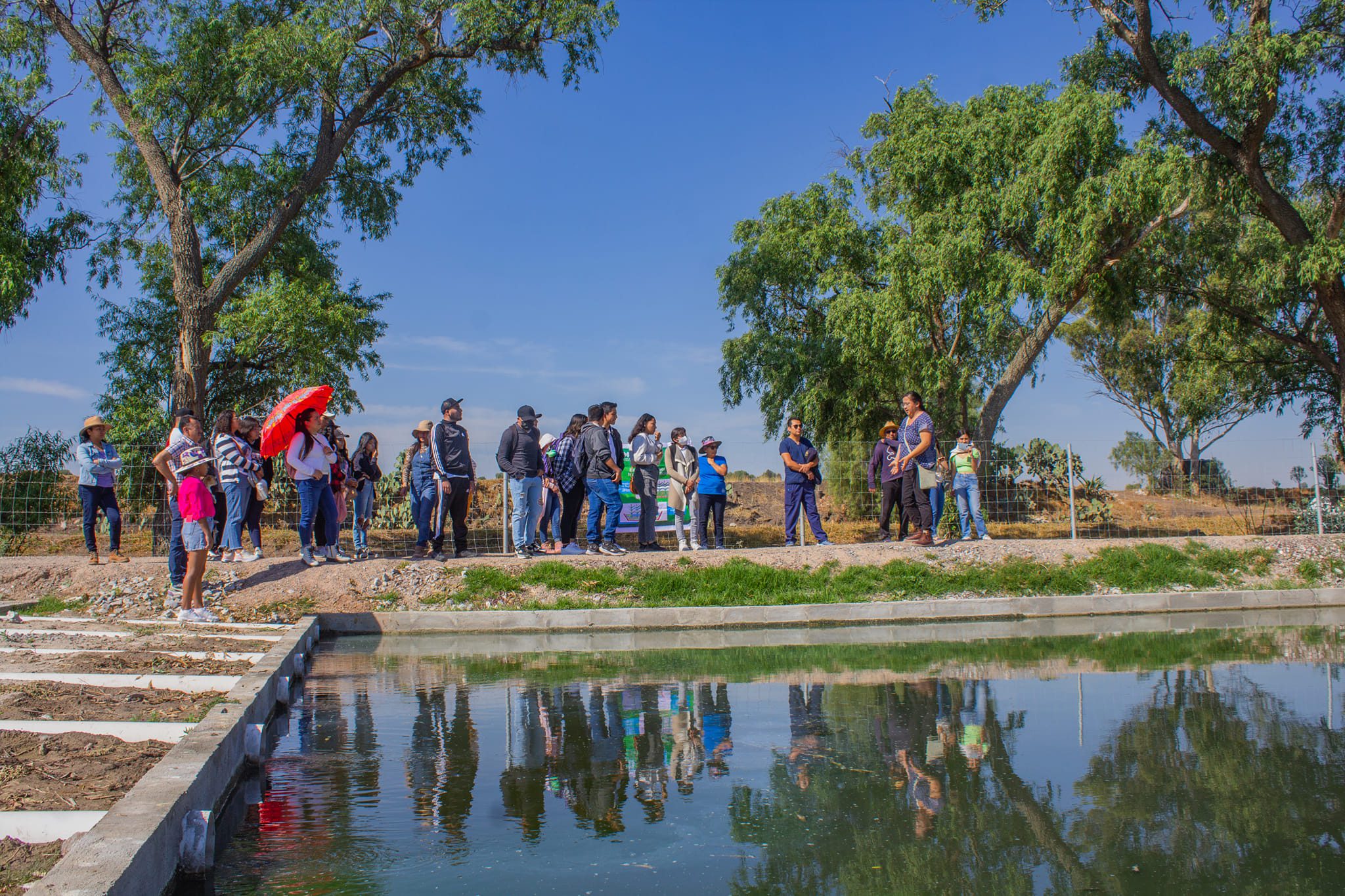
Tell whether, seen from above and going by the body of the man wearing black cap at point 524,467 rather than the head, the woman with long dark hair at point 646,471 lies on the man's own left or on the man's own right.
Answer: on the man's own left

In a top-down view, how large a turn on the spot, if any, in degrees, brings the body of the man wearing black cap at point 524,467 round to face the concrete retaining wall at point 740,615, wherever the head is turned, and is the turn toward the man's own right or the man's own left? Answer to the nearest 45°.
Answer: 0° — they already face it

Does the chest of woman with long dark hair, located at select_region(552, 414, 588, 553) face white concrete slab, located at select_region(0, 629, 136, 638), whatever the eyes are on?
no

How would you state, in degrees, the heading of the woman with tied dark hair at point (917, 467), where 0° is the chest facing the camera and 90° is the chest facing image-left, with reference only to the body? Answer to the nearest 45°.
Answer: approximately 45°

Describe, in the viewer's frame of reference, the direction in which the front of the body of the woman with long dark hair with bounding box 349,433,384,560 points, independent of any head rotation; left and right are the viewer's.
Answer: facing the viewer and to the right of the viewer

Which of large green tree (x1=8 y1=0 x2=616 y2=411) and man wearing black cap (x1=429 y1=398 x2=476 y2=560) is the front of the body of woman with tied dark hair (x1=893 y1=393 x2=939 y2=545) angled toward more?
the man wearing black cap

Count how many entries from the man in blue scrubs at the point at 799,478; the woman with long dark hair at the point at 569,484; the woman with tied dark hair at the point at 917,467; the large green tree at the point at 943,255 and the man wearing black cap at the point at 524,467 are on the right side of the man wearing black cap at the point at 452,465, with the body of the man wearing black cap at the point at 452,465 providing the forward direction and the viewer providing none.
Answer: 0

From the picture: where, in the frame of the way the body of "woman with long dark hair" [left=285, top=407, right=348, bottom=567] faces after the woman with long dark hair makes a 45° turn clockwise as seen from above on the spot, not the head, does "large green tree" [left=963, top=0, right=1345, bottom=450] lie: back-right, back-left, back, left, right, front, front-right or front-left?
left

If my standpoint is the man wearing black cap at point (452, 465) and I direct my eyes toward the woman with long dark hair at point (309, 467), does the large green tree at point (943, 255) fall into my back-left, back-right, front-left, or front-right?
back-right

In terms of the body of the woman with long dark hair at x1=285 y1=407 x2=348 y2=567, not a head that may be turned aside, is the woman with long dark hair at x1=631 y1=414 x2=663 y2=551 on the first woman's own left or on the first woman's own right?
on the first woman's own left

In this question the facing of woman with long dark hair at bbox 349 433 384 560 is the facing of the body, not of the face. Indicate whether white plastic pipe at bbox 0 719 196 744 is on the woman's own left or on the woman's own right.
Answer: on the woman's own right

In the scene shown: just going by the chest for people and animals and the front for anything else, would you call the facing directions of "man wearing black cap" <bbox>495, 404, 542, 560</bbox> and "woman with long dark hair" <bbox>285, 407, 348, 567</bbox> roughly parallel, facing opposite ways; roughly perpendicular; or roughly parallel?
roughly parallel

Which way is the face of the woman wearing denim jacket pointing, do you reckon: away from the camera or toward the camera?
toward the camera

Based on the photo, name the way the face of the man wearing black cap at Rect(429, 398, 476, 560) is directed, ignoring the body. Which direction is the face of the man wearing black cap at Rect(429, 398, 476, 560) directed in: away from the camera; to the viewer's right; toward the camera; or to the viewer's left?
to the viewer's right

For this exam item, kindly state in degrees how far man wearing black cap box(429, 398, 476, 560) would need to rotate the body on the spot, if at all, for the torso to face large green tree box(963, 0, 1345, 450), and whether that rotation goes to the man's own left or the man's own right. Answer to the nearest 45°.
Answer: approximately 45° to the man's own left

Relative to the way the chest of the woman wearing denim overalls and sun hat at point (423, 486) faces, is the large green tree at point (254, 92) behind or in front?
behind

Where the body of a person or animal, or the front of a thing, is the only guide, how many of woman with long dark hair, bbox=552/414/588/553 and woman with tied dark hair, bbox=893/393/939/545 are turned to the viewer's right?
1
